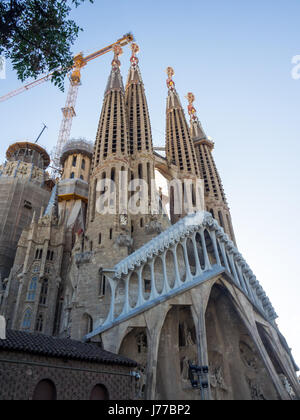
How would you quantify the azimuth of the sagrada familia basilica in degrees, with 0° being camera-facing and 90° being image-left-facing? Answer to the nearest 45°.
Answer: approximately 315°
